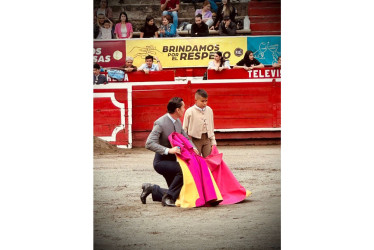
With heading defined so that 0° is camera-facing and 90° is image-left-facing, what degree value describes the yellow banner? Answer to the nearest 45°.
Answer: approximately 0°

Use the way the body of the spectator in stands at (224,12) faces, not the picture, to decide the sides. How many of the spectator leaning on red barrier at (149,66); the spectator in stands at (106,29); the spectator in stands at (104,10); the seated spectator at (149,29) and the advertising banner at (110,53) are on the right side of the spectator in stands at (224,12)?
5

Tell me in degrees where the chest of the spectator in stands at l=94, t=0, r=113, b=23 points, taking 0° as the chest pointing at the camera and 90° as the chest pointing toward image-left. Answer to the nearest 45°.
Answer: approximately 0°
